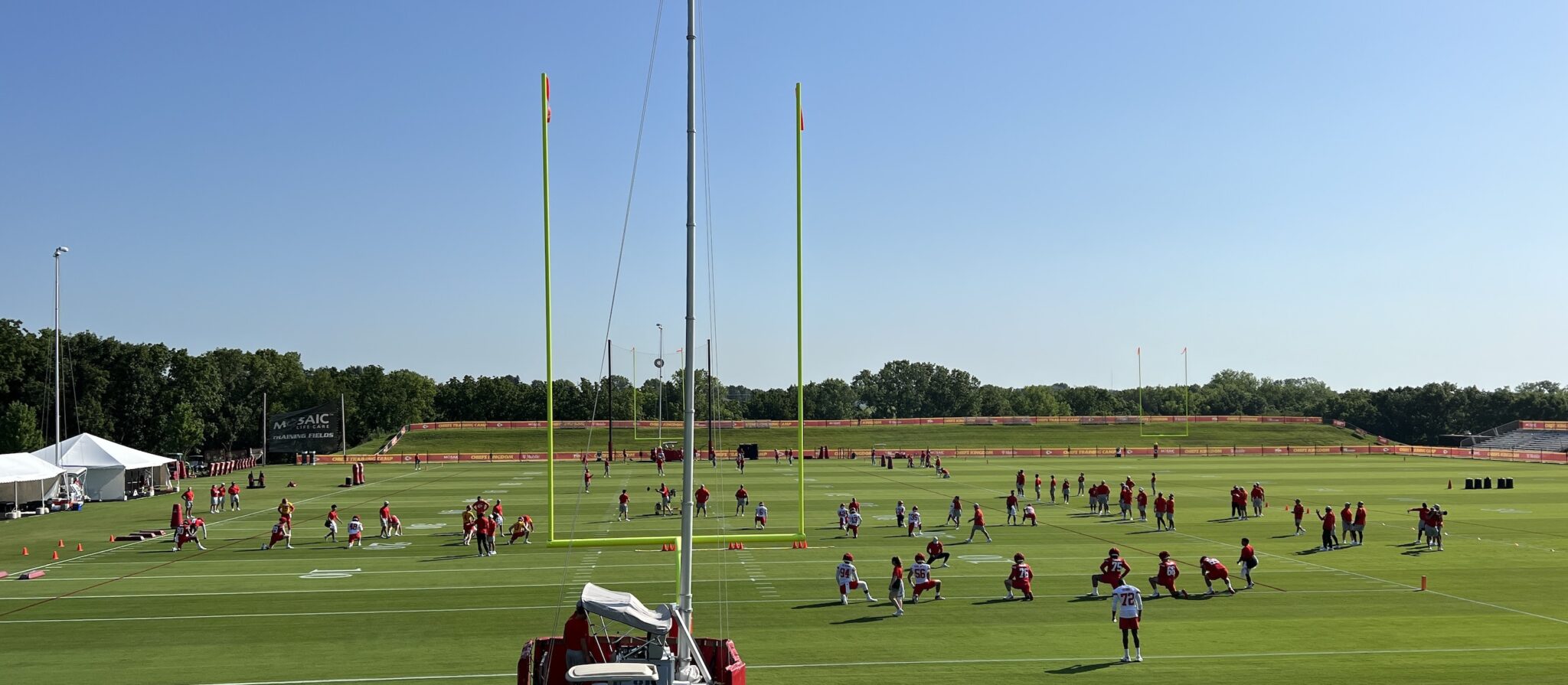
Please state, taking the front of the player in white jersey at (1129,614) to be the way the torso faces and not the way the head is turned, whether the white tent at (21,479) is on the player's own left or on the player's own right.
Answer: on the player's own left

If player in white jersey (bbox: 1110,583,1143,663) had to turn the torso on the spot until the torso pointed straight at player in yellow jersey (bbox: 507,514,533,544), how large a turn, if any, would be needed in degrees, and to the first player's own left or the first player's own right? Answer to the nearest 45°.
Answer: approximately 45° to the first player's own left

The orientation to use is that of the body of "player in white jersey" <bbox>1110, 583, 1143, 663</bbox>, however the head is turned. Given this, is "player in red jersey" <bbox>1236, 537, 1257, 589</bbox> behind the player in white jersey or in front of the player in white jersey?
in front

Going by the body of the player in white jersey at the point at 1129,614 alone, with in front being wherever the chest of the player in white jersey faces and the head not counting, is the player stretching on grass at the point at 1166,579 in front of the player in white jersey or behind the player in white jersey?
in front

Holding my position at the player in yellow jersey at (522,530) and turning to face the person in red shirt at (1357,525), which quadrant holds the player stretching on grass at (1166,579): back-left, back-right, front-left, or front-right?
front-right

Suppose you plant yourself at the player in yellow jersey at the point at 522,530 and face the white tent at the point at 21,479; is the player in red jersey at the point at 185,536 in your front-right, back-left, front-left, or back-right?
front-left

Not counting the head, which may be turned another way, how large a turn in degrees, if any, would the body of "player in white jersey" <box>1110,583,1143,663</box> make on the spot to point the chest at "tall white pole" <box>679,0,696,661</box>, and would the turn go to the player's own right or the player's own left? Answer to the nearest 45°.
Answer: approximately 135° to the player's own left

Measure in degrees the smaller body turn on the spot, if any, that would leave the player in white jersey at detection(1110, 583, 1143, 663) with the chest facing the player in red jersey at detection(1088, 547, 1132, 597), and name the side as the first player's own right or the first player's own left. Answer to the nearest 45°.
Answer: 0° — they already face them

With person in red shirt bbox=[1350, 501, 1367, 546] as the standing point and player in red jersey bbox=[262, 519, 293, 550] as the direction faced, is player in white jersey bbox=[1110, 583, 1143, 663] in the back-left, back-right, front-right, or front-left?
front-left
